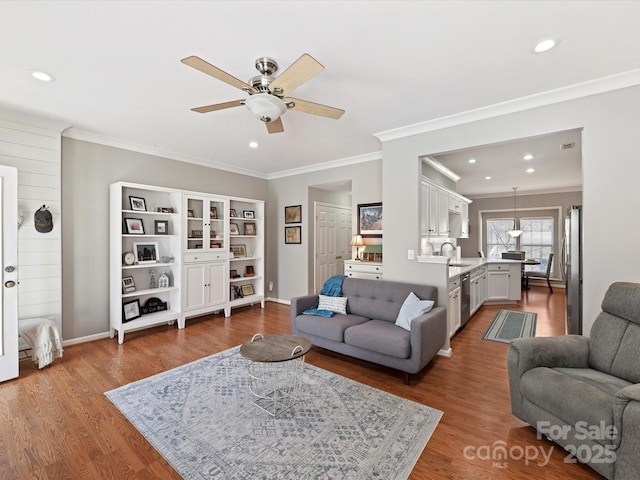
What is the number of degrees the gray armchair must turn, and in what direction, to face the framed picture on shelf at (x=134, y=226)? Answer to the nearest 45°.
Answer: approximately 45° to its right

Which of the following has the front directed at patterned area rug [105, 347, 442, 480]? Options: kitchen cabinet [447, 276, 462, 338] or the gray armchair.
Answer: the gray armchair

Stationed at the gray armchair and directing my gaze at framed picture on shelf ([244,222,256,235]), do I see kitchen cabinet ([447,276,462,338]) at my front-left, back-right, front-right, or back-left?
front-right

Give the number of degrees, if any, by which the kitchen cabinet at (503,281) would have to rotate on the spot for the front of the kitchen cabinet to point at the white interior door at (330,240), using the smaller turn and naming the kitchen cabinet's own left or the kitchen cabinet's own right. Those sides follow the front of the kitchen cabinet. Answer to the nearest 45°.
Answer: approximately 45° to the kitchen cabinet's own right

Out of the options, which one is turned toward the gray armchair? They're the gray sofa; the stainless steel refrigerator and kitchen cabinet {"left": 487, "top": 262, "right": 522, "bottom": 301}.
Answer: the kitchen cabinet

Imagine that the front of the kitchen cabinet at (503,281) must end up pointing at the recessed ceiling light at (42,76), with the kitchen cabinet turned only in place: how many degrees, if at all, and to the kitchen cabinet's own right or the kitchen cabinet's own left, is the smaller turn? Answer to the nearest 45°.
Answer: approximately 45° to the kitchen cabinet's own right

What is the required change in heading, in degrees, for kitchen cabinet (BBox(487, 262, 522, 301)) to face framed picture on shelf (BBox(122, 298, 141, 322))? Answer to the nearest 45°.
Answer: approximately 45° to its right

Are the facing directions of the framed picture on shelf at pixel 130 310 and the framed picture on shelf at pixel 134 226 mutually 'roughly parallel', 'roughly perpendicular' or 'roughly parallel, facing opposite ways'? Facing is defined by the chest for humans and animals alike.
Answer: roughly parallel

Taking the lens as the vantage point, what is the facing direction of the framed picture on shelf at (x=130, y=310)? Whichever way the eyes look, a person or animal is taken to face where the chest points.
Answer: facing the viewer and to the right of the viewer

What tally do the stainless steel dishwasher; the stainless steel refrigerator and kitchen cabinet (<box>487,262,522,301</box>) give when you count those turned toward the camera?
1

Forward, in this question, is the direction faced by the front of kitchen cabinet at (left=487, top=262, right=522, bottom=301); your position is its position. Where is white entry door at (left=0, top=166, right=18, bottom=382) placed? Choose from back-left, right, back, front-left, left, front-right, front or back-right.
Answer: front-right

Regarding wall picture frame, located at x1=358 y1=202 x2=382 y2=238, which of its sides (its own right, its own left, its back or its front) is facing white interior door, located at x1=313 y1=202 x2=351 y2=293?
right

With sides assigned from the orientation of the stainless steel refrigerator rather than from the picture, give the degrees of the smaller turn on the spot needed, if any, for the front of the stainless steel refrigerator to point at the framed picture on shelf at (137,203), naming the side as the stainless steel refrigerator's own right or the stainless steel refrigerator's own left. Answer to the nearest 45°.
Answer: approximately 45° to the stainless steel refrigerator's own left

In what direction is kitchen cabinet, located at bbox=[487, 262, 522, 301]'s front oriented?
toward the camera
